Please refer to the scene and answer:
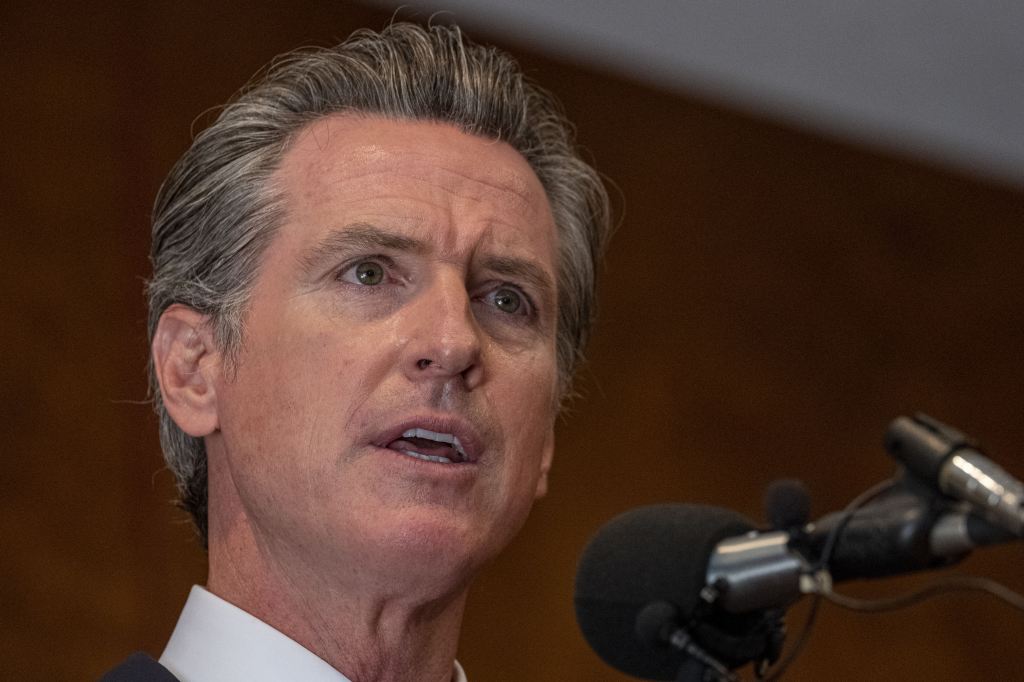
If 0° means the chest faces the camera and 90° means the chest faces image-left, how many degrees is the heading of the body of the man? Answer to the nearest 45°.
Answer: approximately 315°

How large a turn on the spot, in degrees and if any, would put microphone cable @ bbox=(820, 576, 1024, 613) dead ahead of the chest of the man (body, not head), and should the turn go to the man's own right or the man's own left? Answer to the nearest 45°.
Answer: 0° — they already face it

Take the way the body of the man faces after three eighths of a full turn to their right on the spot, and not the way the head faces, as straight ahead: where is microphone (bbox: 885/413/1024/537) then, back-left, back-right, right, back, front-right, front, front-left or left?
back-left

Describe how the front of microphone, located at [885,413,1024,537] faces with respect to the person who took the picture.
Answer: facing to the left of the viewer

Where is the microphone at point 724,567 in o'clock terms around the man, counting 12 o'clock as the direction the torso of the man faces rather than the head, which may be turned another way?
The microphone is roughly at 12 o'clock from the man.
